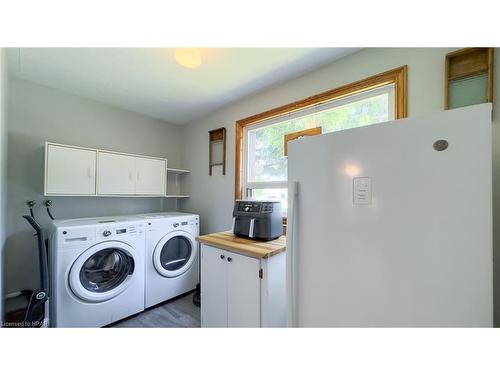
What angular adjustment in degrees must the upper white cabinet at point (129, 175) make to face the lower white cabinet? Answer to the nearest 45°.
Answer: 0° — it already faces it

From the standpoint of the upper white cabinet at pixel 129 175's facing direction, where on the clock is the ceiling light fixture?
The ceiling light fixture is roughly at 1 o'clock from the upper white cabinet.

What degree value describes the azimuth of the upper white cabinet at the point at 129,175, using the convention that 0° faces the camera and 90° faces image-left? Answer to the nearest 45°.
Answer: approximately 315°

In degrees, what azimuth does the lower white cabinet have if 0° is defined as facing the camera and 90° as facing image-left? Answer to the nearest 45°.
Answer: approximately 45°

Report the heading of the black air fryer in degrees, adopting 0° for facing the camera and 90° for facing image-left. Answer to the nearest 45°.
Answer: approximately 45°
